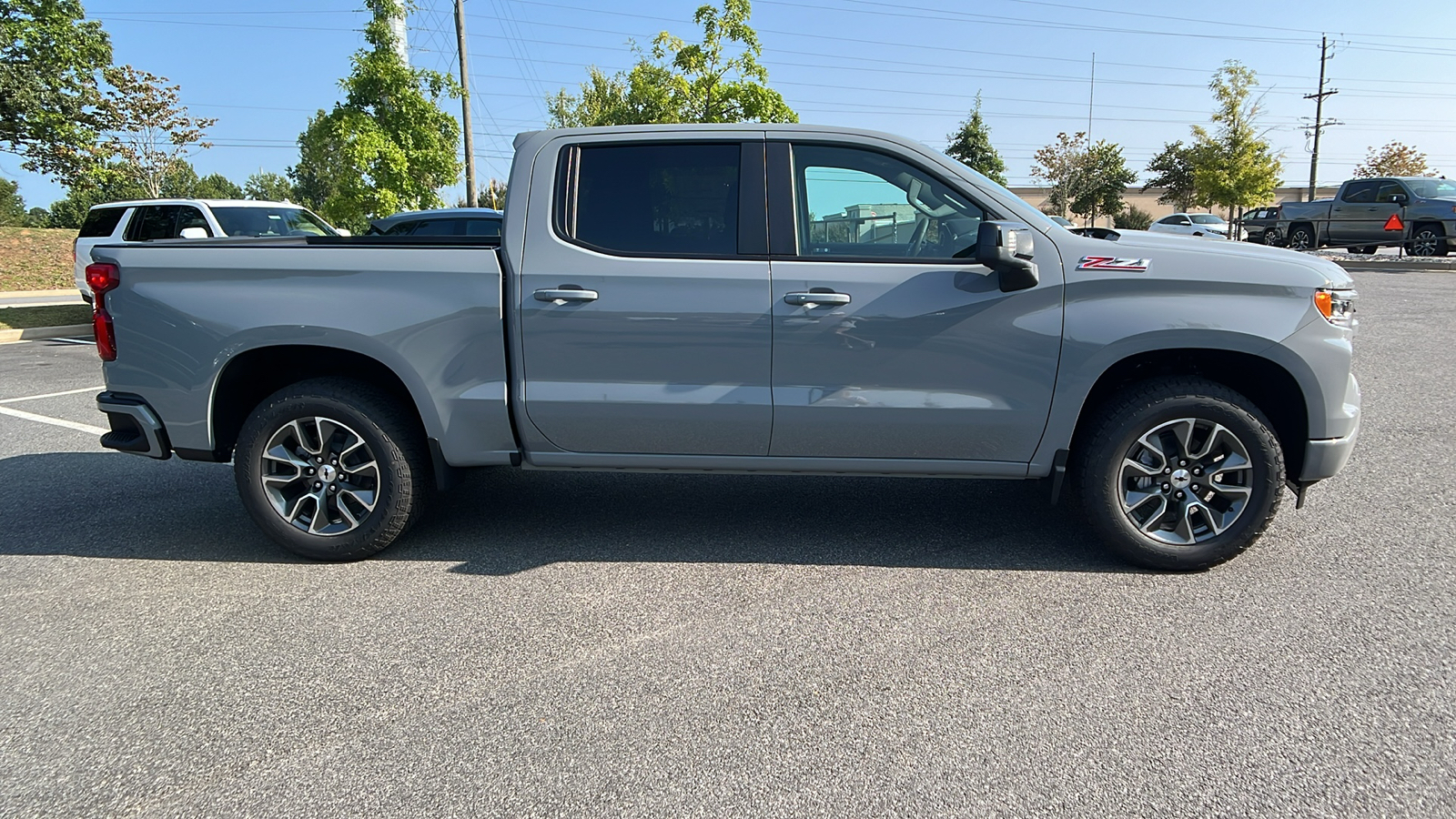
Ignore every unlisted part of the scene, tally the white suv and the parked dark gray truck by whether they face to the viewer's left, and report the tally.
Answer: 0

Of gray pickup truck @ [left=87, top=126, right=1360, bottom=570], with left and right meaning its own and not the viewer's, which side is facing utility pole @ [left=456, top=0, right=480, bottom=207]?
left

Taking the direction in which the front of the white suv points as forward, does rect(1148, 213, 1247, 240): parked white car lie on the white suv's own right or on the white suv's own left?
on the white suv's own left

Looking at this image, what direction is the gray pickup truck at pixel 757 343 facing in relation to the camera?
to the viewer's right

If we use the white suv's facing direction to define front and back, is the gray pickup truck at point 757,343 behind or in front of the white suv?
in front

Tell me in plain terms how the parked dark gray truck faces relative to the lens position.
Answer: facing the viewer and to the right of the viewer

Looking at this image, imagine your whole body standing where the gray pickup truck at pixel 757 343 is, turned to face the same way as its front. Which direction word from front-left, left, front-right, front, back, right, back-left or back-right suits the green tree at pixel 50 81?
back-left

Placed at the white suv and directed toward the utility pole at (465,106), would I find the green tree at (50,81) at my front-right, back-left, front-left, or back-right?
front-left

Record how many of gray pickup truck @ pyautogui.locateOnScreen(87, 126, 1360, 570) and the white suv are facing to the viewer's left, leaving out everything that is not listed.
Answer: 0

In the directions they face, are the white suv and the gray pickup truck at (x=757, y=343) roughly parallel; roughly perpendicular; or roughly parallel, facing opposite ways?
roughly parallel

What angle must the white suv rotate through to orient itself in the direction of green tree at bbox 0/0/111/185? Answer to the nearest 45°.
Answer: approximately 135° to its left
